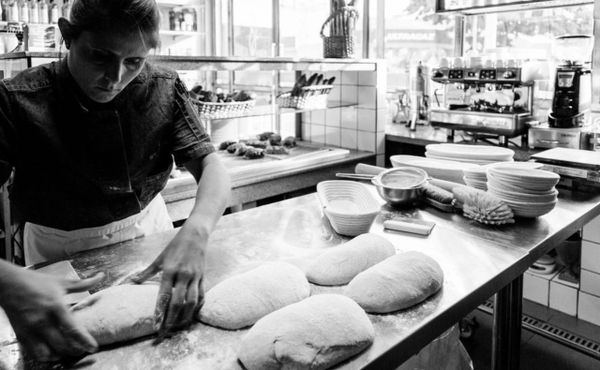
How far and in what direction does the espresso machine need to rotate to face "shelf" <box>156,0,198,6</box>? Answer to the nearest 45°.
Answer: approximately 90° to its right

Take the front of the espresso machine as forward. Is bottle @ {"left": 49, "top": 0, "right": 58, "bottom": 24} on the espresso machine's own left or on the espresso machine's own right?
on the espresso machine's own right

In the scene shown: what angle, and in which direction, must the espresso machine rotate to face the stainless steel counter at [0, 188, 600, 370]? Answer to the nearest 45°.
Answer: approximately 45° to its left

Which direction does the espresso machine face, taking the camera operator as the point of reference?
facing the viewer and to the left of the viewer

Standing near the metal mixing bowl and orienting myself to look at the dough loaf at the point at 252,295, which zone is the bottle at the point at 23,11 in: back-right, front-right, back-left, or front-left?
back-right

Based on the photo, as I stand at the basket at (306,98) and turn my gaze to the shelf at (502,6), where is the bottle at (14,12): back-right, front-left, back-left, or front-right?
back-left

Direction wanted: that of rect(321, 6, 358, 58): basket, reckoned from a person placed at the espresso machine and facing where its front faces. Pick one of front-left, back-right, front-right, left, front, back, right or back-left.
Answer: front-right

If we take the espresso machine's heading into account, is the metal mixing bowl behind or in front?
in front

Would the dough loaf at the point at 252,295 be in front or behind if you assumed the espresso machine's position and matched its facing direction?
in front

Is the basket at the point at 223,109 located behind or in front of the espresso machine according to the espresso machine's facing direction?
in front

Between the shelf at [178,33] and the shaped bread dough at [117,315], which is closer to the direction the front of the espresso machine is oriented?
the shaped bread dough

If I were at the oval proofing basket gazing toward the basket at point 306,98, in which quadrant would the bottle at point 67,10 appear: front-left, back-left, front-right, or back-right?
front-left

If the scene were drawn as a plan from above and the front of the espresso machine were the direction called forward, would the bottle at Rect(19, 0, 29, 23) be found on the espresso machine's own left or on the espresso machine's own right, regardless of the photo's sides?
on the espresso machine's own right
